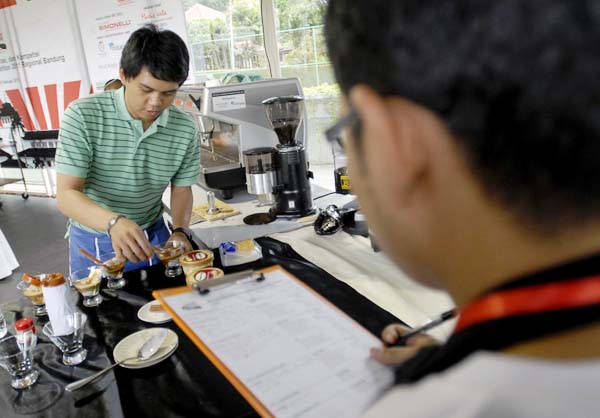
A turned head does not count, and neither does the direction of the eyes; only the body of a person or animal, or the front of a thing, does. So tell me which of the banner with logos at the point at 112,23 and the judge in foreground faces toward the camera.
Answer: the banner with logos

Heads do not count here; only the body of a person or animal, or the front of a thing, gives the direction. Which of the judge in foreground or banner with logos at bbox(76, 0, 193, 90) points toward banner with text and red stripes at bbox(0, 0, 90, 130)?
the judge in foreground

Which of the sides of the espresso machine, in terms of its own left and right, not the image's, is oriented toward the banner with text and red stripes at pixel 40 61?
right

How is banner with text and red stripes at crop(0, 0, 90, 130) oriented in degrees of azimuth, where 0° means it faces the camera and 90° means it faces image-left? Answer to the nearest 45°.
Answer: approximately 0°

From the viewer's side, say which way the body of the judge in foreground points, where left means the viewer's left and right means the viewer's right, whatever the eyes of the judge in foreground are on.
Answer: facing away from the viewer and to the left of the viewer

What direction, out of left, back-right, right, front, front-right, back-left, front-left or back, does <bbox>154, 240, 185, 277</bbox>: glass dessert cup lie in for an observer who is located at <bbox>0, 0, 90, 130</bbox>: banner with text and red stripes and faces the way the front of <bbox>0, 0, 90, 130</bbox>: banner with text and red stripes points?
front

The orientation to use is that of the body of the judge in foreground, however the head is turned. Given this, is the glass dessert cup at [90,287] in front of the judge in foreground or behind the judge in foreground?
in front

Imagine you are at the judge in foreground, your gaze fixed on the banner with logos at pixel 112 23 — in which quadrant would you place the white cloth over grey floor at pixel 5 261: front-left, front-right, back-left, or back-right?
front-left

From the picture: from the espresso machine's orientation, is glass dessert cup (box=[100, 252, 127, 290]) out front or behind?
out front

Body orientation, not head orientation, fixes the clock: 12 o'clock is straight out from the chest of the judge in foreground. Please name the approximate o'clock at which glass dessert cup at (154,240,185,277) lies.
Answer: The glass dessert cup is roughly at 12 o'clock from the judge in foreground.

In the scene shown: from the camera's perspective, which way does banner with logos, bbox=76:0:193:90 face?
toward the camera

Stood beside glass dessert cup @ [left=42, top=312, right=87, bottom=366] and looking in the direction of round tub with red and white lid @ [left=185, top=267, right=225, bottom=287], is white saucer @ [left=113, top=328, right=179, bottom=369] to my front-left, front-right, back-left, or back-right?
front-right

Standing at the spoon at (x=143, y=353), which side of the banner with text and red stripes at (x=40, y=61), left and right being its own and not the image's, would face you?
front

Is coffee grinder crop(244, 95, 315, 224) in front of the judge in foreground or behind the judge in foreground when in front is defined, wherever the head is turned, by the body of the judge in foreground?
in front

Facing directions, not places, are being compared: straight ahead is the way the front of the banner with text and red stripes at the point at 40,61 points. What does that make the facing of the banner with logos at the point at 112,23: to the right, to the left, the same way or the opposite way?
the same way

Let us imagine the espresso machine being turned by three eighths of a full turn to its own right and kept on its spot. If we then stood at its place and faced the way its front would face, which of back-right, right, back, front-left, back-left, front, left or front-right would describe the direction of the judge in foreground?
back

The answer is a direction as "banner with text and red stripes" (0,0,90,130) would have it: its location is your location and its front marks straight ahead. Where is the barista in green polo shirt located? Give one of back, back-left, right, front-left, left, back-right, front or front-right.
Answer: front

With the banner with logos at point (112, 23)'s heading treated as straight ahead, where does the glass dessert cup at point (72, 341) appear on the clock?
The glass dessert cup is roughly at 12 o'clock from the banner with logos.

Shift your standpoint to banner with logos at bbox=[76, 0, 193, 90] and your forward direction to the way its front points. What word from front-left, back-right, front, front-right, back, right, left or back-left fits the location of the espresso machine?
front

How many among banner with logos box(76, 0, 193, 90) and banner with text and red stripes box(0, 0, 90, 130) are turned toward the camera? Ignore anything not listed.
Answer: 2
